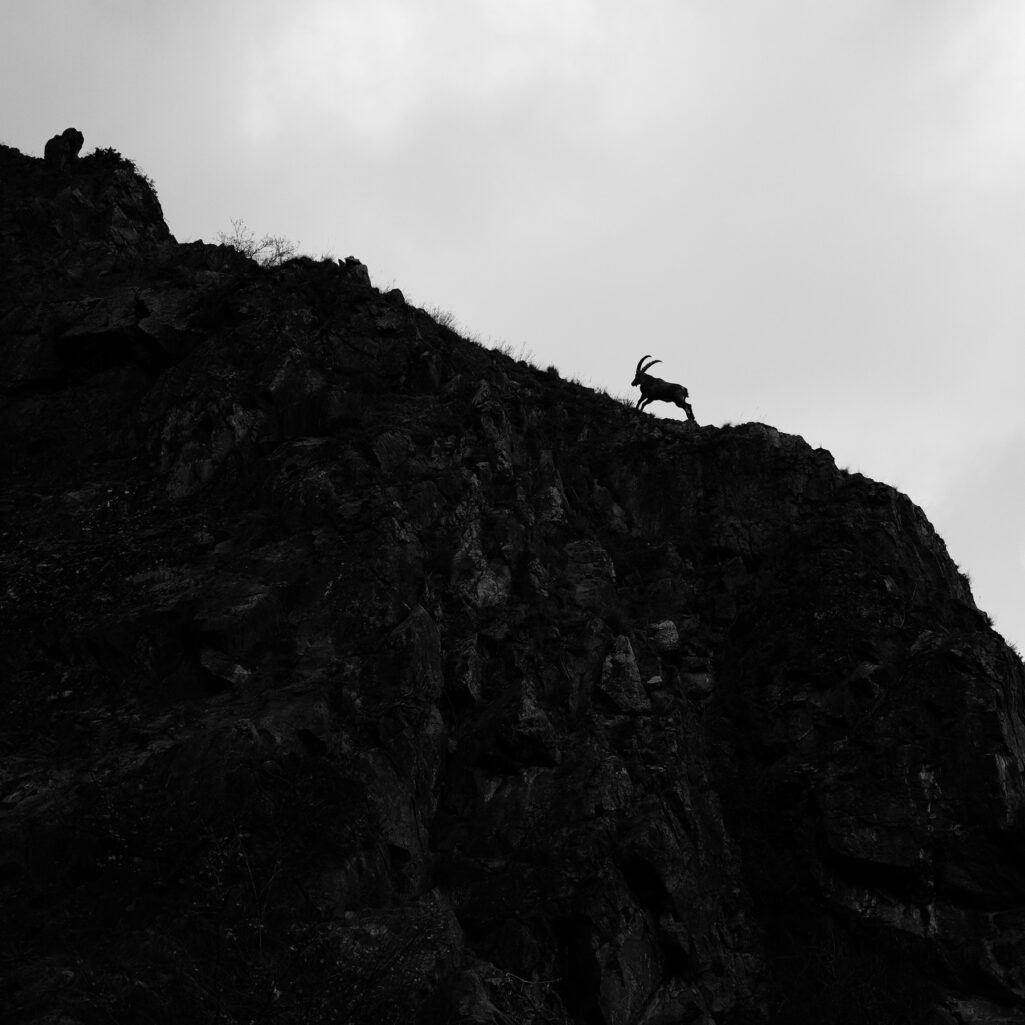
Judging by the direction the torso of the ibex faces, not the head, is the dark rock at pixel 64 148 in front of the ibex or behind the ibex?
in front

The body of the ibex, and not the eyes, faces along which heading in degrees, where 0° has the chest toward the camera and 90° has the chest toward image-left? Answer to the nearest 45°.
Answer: approximately 90°
